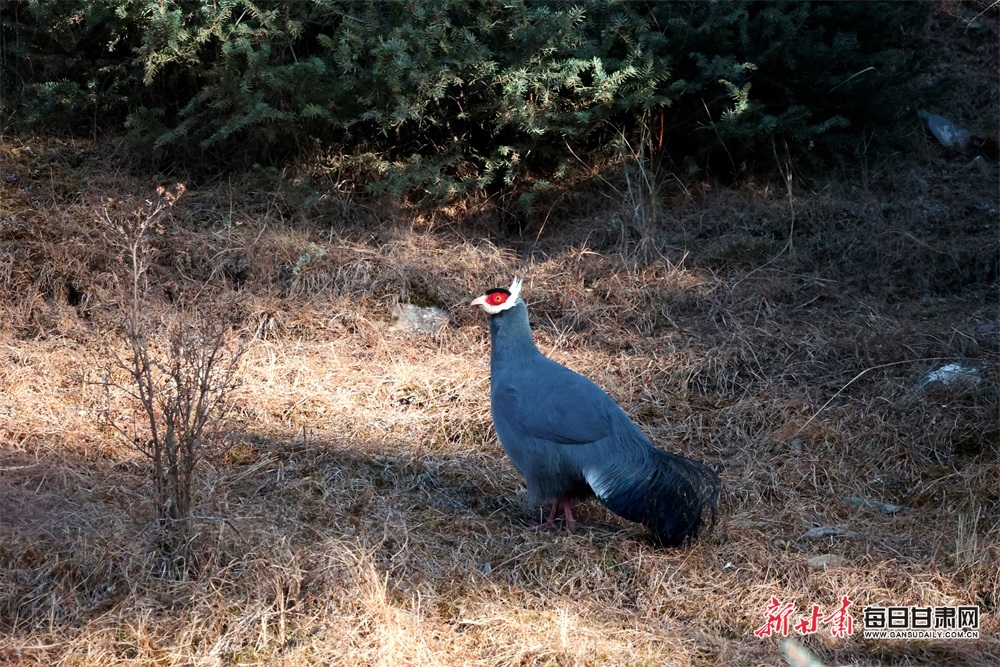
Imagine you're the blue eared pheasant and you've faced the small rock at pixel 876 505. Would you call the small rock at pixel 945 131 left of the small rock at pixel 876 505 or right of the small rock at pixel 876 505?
left

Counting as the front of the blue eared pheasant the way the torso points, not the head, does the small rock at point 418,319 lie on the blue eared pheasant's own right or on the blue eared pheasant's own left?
on the blue eared pheasant's own right

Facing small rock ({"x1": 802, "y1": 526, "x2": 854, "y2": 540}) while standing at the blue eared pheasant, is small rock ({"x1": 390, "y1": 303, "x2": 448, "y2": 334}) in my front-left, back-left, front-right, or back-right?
back-left

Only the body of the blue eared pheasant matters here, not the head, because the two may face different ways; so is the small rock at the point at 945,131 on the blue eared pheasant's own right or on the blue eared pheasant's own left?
on the blue eared pheasant's own right

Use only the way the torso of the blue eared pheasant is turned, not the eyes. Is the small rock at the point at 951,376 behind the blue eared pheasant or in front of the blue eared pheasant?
behind

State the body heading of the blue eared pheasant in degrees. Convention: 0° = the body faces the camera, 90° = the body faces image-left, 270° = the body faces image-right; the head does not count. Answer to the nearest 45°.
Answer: approximately 90°

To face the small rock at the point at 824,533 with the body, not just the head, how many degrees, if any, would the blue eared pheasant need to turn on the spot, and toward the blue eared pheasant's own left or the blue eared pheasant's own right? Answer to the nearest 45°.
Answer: approximately 180°

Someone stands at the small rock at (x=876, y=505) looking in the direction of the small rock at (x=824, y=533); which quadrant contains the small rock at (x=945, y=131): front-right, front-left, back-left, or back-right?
back-right

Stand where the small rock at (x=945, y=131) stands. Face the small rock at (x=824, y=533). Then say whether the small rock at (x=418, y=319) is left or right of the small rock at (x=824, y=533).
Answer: right

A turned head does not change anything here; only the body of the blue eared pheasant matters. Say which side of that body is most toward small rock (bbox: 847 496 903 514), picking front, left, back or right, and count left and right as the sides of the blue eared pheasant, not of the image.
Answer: back
